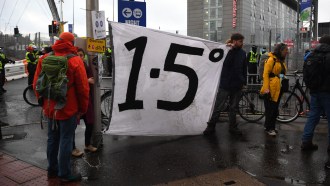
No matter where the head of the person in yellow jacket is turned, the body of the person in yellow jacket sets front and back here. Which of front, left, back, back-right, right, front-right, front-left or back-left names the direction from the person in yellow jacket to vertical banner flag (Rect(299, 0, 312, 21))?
left

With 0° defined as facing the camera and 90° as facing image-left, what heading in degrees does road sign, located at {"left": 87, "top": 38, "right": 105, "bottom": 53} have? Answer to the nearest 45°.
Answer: approximately 0°

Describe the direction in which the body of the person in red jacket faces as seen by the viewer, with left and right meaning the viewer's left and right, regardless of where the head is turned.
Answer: facing away from the viewer and to the right of the viewer

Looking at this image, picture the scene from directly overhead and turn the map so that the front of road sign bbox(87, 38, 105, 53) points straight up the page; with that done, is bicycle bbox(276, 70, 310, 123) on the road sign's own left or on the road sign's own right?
on the road sign's own left

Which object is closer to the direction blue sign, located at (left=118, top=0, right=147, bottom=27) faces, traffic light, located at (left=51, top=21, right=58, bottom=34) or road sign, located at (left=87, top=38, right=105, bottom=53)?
the road sign

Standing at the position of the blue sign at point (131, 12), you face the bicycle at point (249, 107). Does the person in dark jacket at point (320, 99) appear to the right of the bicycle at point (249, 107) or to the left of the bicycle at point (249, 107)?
right
